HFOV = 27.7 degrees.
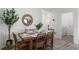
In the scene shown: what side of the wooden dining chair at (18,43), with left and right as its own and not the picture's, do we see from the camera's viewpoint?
right

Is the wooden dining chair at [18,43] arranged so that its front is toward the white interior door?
yes
